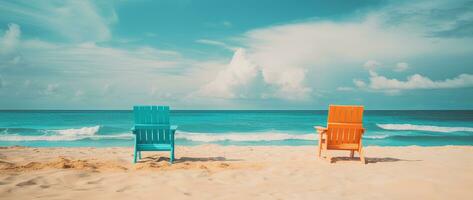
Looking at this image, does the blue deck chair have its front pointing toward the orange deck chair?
no

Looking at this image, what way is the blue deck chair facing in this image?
away from the camera
